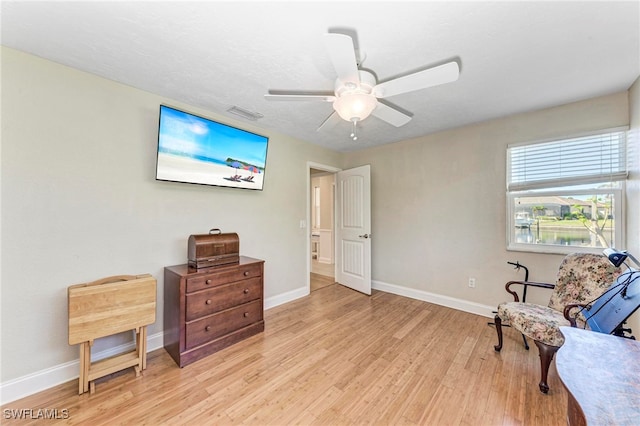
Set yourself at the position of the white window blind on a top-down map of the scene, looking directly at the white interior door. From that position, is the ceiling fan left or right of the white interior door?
left

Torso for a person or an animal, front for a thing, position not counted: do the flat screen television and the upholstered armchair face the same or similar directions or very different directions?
very different directions

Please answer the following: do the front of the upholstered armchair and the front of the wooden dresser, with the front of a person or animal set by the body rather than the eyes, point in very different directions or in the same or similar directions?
very different directions
